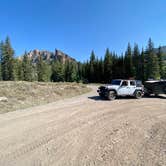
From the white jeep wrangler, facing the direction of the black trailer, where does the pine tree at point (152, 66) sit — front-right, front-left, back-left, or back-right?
front-left

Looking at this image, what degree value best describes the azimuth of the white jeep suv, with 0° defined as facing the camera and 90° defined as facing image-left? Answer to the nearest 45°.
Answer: approximately 45°

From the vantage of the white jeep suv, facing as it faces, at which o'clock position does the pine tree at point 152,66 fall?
The pine tree is roughly at 5 o'clock from the white jeep suv.

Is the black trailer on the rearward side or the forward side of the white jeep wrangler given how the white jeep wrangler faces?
on the rearward side

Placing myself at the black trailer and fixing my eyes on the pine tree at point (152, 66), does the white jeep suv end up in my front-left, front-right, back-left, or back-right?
back-left

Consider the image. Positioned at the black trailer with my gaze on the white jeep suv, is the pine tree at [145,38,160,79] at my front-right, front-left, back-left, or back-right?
back-right
